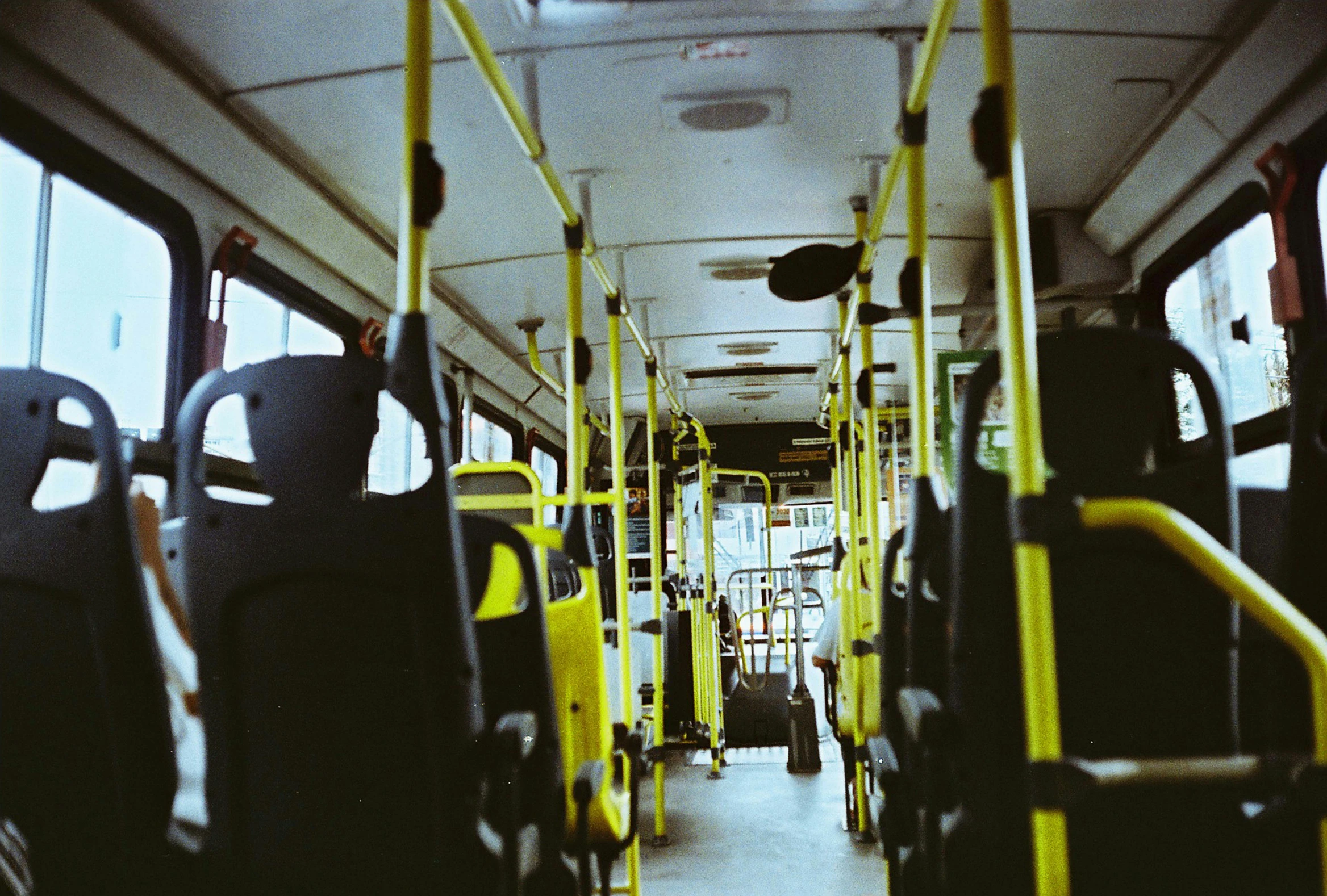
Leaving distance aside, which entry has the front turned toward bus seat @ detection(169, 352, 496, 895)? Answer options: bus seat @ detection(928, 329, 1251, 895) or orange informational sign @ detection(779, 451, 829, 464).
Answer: the orange informational sign

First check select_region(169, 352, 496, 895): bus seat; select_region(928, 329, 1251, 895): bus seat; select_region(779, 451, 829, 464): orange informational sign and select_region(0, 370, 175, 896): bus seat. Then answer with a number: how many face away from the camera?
3

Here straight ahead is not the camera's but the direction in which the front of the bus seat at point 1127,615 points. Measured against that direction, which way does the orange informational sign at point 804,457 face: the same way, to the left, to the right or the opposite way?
the opposite way

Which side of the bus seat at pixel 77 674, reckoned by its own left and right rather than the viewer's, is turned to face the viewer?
back

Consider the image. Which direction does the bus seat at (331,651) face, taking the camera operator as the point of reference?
facing away from the viewer

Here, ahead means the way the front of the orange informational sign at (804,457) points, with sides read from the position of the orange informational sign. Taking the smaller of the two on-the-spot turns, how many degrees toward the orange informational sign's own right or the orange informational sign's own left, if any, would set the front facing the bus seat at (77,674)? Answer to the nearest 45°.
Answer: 0° — it already faces it

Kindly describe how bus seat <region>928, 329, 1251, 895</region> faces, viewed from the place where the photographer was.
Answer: facing away from the viewer

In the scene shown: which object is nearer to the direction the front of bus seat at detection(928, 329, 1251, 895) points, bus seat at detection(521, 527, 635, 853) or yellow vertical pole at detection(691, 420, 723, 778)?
the yellow vertical pole

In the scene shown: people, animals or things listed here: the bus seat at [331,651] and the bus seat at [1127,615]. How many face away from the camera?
2

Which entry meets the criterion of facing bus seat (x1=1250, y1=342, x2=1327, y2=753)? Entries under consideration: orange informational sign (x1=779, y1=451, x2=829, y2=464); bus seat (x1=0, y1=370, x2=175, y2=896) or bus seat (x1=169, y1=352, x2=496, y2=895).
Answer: the orange informational sign

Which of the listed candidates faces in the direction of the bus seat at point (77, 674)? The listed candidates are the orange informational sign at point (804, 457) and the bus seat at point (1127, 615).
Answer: the orange informational sign

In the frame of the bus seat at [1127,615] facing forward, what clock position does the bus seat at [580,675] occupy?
the bus seat at [580,675] is roughly at 10 o'clock from the bus seat at [1127,615].
